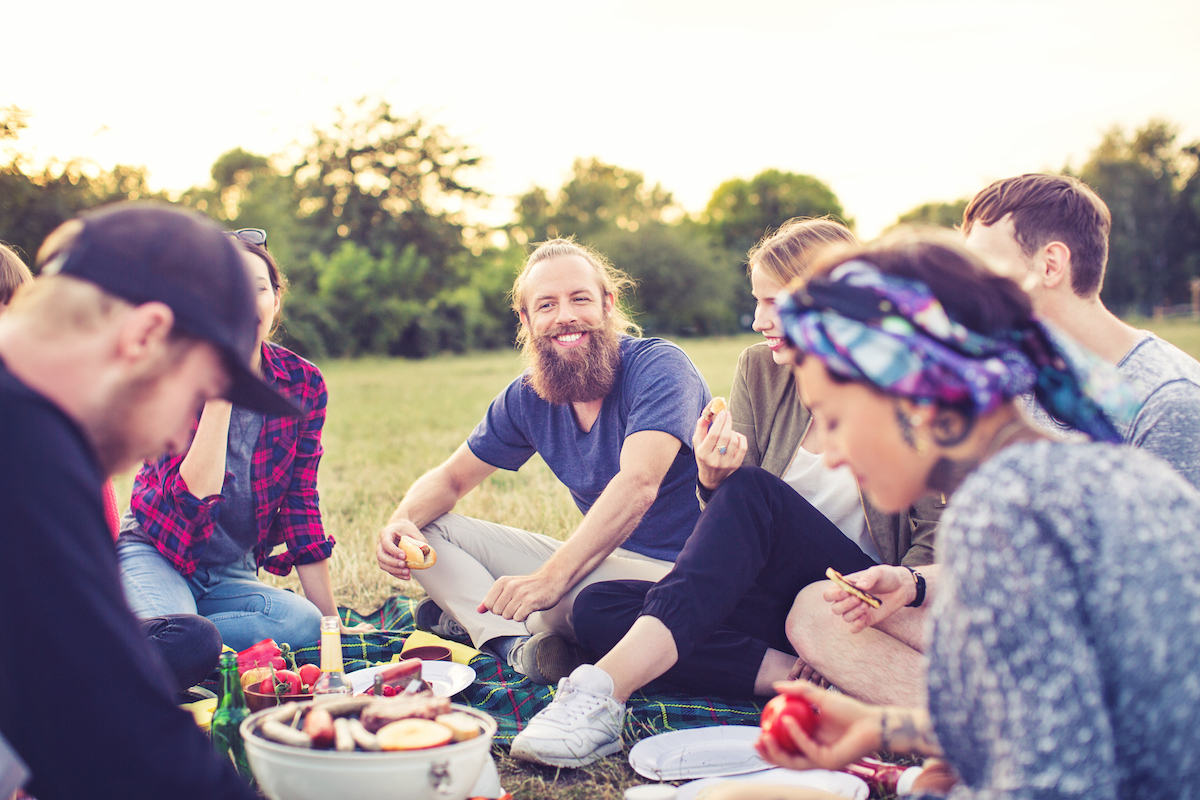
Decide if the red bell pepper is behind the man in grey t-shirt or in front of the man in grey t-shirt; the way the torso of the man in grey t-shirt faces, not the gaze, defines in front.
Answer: in front

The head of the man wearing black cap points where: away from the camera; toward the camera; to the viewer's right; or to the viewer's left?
to the viewer's right

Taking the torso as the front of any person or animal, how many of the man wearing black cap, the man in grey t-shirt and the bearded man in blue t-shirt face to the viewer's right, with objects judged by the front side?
1

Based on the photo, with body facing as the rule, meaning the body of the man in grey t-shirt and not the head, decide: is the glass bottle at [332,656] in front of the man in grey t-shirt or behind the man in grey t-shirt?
in front

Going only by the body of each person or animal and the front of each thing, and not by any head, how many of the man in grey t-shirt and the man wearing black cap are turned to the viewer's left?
1

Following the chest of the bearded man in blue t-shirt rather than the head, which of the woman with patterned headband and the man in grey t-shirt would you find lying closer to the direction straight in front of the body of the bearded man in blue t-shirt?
the woman with patterned headband

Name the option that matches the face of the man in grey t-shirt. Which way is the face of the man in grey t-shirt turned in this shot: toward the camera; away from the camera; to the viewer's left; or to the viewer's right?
to the viewer's left

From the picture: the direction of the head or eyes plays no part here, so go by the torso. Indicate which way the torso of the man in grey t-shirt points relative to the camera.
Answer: to the viewer's left

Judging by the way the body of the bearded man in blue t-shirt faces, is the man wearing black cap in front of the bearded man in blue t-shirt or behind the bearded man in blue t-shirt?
in front

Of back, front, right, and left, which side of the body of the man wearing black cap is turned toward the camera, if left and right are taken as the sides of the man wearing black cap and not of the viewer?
right

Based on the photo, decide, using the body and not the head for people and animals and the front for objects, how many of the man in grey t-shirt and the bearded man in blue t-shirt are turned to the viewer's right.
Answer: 0

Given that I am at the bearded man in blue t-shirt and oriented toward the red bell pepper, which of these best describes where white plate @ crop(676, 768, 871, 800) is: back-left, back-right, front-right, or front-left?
front-left
